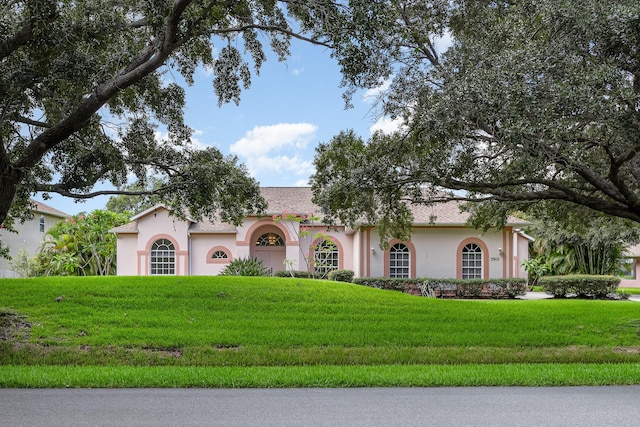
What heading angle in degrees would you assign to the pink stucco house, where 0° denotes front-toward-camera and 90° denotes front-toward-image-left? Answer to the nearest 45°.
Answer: approximately 0°

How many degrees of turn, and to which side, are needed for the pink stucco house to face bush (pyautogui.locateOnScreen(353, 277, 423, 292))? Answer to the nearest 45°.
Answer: approximately 45° to its left

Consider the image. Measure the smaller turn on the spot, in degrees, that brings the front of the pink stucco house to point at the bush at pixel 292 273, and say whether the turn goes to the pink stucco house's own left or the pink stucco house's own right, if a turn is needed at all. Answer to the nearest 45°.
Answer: approximately 45° to the pink stucco house's own right

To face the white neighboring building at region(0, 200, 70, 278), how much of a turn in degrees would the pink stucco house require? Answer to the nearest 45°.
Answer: approximately 135° to its right

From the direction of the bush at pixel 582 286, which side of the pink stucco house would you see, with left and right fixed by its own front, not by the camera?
left

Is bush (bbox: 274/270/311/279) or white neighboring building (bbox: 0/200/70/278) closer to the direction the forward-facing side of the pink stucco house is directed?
the bush

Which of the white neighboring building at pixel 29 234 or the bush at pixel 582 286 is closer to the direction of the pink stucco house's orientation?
the bush
